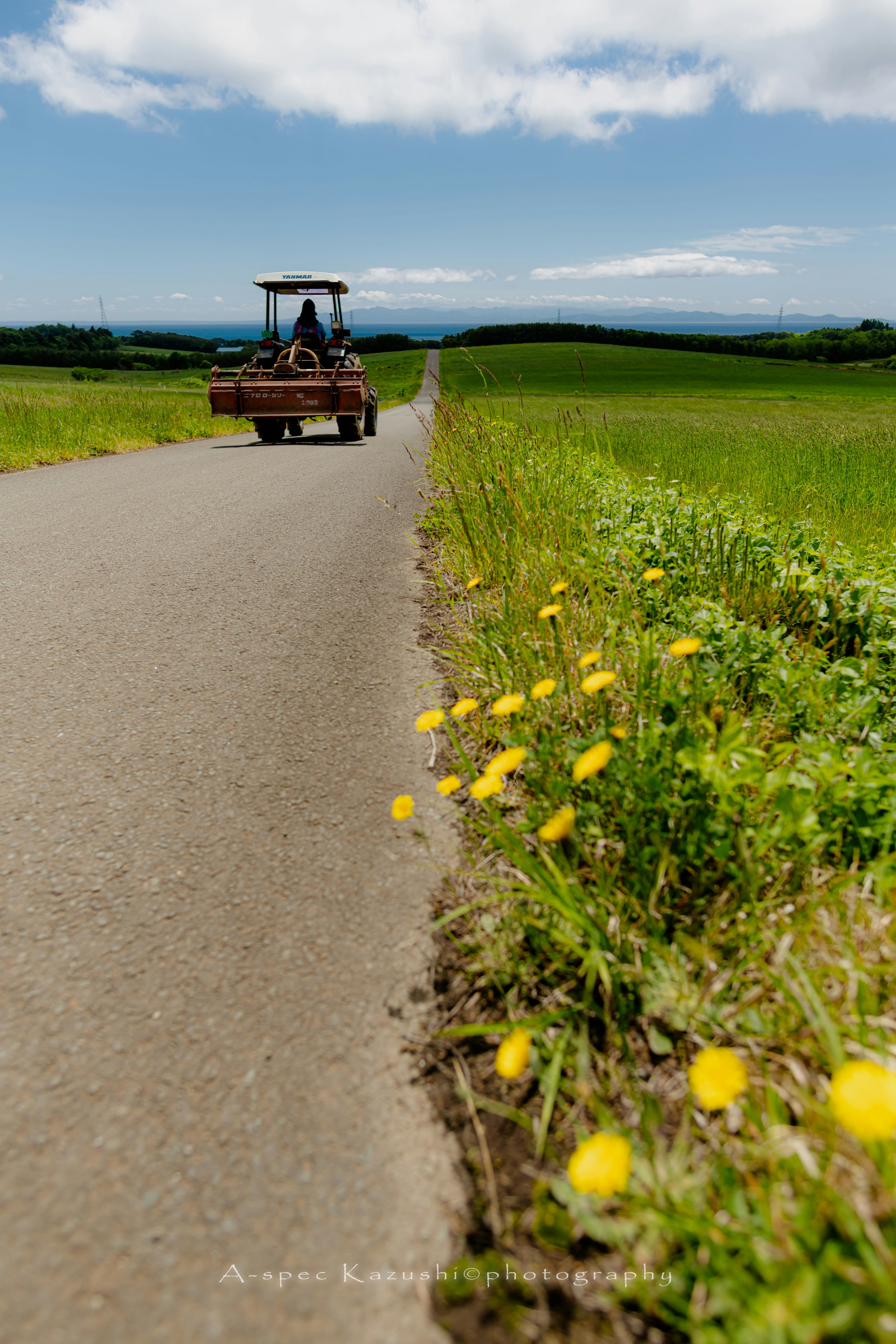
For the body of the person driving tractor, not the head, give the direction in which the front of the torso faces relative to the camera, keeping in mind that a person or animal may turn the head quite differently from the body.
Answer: away from the camera

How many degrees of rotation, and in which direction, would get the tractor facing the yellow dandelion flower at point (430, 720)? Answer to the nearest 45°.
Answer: approximately 180°

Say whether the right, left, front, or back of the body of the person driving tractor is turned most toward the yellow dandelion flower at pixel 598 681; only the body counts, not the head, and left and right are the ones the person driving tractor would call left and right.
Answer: back

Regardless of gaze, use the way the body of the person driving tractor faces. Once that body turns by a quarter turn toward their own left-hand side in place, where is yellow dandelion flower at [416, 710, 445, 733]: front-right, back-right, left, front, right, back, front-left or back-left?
left

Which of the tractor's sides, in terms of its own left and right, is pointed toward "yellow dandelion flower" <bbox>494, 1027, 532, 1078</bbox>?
back

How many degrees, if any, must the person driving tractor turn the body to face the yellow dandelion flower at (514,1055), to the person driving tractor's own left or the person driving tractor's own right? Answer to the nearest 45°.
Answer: approximately 180°

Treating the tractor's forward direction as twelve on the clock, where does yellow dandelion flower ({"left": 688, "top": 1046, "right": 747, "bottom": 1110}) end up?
The yellow dandelion flower is roughly at 6 o'clock from the tractor.

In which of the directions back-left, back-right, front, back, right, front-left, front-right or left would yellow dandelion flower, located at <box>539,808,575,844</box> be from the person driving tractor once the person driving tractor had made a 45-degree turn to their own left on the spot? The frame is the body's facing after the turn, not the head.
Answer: back-left

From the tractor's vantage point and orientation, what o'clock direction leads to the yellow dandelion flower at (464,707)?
The yellow dandelion flower is roughly at 6 o'clock from the tractor.

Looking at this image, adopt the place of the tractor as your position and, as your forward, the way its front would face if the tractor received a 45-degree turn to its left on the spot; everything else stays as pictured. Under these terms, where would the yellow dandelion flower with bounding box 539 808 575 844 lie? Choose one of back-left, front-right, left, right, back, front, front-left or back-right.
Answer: back-left

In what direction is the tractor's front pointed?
away from the camera

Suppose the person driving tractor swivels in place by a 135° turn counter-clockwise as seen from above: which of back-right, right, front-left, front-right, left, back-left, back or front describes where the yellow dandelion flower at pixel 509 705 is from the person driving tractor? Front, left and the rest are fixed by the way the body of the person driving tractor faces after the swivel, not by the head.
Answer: front-left

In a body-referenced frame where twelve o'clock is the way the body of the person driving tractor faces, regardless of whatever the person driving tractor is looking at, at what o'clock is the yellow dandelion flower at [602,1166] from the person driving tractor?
The yellow dandelion flower is roughly at 6 o'clock from the person driving tractor.

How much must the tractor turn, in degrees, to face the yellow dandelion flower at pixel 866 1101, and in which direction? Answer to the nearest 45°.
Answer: approximately 180°

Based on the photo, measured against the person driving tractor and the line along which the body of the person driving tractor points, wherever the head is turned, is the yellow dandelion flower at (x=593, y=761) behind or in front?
behind
